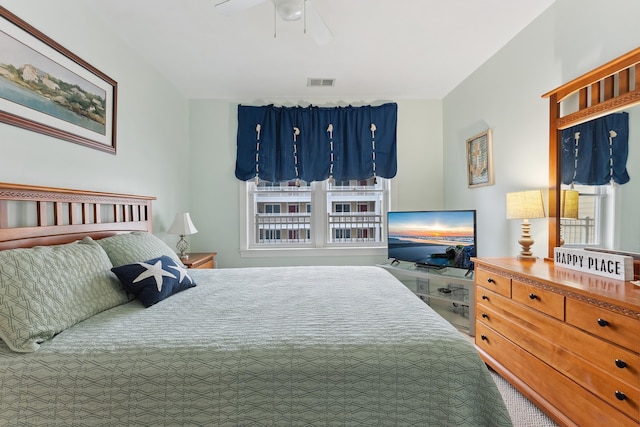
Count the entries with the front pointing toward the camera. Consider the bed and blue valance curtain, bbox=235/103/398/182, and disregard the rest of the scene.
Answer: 1

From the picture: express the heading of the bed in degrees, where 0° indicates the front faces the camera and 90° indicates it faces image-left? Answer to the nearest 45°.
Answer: approximately 270°

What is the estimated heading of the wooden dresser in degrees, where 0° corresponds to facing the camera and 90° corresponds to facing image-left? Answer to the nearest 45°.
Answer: approximately 45°

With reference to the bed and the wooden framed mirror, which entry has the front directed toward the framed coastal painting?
the wooden framed mirror

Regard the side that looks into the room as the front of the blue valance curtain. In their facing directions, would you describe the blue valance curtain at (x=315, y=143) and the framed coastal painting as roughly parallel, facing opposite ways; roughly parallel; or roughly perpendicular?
roughly perpendicular

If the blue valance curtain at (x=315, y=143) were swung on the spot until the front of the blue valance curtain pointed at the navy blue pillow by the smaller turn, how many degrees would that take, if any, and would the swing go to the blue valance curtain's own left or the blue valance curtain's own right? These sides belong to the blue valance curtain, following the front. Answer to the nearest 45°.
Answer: approximately 45° to the blue valance curtain's own right

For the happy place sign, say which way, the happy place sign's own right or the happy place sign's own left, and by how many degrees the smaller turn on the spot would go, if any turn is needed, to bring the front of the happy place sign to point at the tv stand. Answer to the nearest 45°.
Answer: approximately 90° to the happy place sign's own right

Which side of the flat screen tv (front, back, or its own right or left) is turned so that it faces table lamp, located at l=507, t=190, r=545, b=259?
left

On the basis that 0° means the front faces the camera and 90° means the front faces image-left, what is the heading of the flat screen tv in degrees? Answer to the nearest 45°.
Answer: approximately 45°

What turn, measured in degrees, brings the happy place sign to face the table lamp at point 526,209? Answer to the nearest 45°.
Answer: approximately 90° to its right
